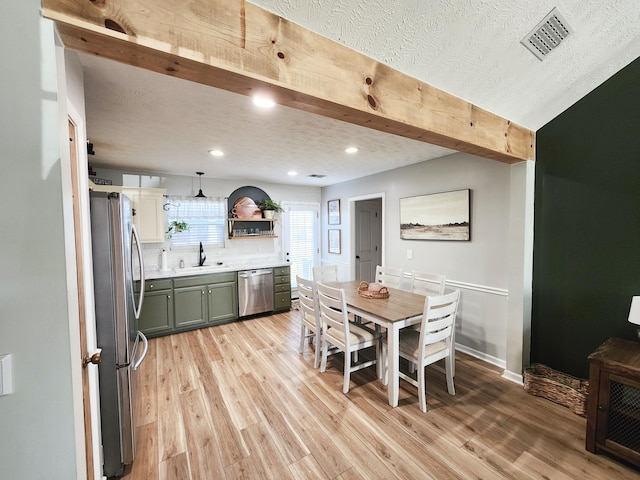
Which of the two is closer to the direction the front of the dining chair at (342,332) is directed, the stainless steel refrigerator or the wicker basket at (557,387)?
the wicker basket

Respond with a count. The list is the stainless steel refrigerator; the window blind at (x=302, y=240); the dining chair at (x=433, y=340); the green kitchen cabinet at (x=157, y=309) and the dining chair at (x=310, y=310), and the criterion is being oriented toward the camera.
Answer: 2

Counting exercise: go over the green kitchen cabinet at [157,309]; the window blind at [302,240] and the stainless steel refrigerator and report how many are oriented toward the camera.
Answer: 2

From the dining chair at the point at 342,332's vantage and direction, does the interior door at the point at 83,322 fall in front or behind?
behind

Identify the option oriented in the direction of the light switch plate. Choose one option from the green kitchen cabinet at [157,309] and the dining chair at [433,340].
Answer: the green kitchen cabinet

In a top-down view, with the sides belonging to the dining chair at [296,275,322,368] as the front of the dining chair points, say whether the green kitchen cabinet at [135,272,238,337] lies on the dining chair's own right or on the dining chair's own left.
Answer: on the dining chair's own left

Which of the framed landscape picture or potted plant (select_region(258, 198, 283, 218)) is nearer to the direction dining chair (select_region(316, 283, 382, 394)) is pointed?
the framed landscape picture

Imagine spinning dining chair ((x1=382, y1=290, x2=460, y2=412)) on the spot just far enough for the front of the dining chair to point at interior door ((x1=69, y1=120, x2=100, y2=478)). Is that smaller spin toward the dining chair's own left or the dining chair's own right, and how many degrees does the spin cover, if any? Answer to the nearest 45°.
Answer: approximately 90° to the dining chair's own left

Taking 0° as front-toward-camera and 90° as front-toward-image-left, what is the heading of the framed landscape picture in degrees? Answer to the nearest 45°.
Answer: approximately 45°

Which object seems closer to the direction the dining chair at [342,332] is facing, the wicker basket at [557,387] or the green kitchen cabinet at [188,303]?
the wicker basket

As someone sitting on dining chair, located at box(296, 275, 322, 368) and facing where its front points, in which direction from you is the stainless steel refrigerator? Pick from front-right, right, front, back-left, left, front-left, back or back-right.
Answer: back
